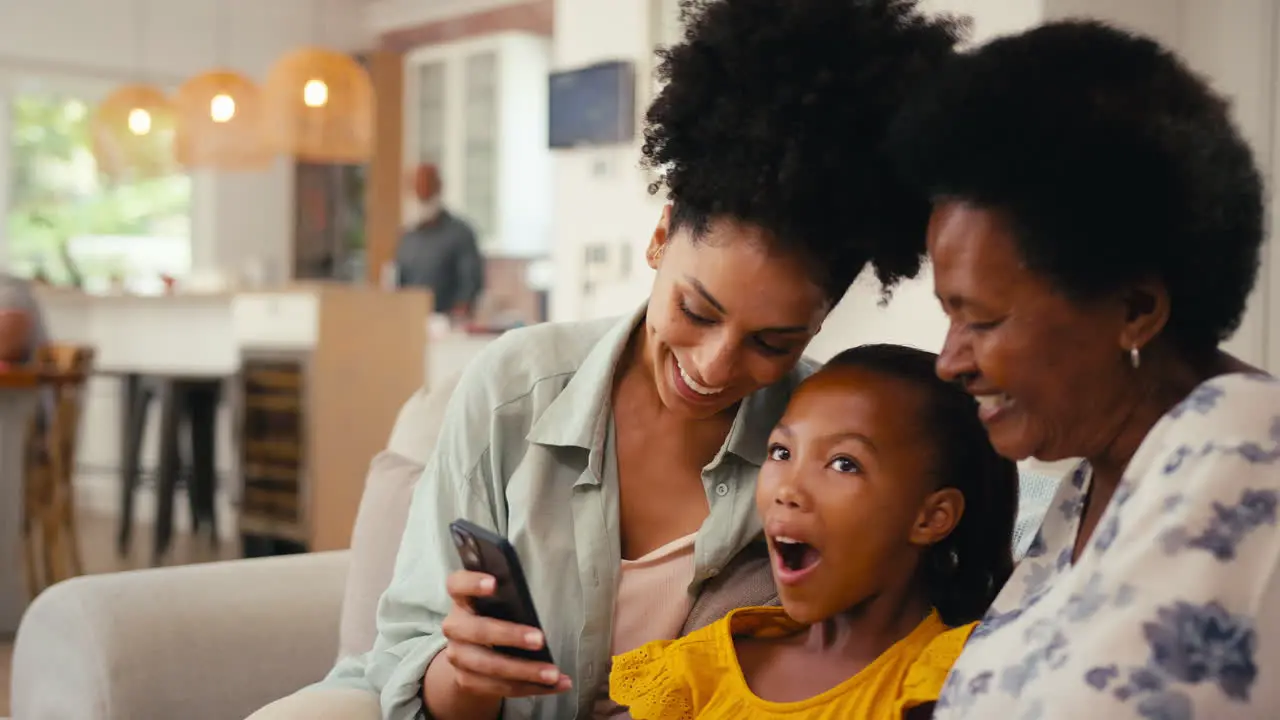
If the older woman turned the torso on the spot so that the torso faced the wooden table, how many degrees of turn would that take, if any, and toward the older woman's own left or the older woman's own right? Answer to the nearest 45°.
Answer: approximately 90° to the older woman's own right

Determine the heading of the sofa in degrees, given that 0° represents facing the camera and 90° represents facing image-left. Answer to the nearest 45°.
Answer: approximately 45°

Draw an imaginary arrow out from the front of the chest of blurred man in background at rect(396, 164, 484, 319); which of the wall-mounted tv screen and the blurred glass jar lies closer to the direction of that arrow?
the blurred glass jar

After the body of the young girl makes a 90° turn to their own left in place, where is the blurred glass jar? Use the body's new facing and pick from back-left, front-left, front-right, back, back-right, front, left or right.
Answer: back

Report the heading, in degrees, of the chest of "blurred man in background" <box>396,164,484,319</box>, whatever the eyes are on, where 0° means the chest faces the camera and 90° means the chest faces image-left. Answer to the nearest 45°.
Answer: approximately 45°

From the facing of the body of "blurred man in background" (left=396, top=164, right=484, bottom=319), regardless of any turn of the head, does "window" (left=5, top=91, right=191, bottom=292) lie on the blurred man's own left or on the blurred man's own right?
on the blurred man's own right

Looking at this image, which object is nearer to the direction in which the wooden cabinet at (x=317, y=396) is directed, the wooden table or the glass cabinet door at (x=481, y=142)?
the wooden table

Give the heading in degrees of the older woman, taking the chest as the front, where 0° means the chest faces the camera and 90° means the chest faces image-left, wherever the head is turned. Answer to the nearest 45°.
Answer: approximately 45°

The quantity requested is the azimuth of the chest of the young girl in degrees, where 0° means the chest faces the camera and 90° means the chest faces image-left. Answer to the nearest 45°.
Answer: approximately 45°
